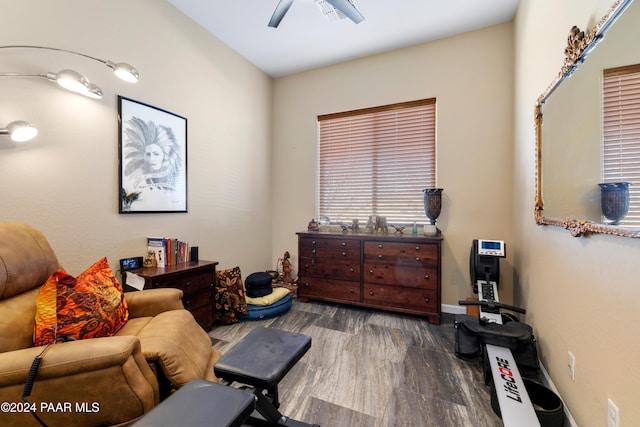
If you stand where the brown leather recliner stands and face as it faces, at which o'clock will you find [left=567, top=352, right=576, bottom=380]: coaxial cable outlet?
The coaxial cable outlet is roughly at 1 o'clock from the brown leather recliner.

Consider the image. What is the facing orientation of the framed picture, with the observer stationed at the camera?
facing the viewer and to the right of the viewer

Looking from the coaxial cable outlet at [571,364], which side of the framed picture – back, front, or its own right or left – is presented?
front

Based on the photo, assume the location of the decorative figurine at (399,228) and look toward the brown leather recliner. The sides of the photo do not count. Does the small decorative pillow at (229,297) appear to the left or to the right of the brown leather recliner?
right

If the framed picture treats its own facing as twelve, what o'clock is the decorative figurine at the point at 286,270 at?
The decorative figurine is roughly at 10 o'clock from the framed picture.

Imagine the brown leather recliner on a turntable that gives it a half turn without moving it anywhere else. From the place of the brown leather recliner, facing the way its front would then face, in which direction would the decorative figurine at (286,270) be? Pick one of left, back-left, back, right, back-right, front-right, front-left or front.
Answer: back-right

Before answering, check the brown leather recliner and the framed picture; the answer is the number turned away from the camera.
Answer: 0

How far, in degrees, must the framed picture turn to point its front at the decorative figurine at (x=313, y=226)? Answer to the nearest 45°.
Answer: approximately 45° to its left

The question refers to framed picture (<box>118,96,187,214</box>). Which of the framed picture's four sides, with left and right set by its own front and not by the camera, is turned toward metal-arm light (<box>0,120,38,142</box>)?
right

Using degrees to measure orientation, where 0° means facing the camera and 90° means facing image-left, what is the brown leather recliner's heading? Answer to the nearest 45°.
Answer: approximately 270°

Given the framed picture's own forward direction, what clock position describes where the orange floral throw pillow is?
The orange floral throw pillow is roughly at 2 o'clock from the framed picture.

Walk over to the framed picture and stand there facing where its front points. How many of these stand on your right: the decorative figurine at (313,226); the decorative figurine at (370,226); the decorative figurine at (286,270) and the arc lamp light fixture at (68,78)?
1

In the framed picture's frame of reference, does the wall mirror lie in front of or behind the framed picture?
in front

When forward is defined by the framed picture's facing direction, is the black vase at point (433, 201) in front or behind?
in front
